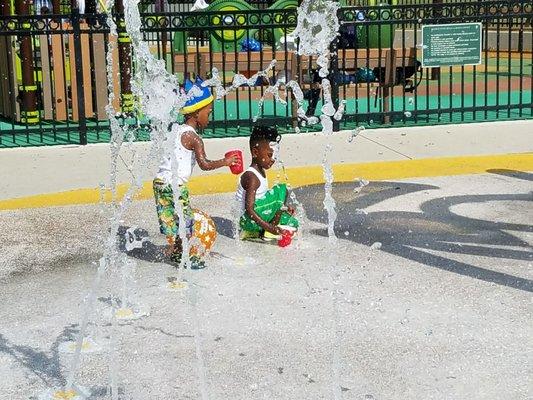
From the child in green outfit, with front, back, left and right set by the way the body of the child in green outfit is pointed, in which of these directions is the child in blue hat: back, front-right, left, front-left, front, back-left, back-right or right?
back-right

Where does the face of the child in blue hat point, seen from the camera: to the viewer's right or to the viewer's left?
to the viewer's right

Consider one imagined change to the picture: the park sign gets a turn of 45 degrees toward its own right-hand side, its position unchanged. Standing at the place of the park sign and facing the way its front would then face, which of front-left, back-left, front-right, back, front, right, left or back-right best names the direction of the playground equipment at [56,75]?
front-right

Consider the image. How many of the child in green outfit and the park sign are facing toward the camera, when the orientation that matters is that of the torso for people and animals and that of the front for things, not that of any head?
1

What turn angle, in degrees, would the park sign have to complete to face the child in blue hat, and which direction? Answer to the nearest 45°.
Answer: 0° — it already faces them

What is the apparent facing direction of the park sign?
toward the camera

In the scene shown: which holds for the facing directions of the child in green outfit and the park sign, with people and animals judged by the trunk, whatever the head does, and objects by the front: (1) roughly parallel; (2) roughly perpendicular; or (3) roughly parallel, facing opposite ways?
roughly perpendicular
